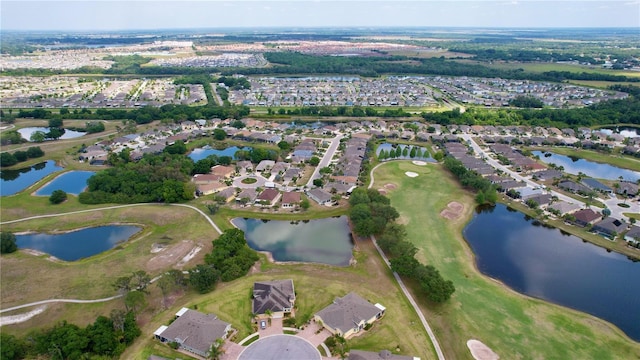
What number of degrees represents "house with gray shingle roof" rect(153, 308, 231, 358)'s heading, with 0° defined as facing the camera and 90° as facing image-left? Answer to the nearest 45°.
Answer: approximately 315°

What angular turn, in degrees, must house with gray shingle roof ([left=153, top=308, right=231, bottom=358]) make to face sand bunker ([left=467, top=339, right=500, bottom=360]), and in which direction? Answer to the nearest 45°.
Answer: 0° — it already faces it

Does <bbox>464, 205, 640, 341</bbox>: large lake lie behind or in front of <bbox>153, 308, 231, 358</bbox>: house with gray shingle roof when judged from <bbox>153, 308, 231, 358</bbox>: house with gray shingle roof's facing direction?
in front

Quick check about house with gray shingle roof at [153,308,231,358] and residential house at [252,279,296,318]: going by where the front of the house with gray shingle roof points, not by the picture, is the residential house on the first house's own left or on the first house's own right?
on the first house's own left

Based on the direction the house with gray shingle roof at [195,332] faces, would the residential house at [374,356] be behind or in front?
in front

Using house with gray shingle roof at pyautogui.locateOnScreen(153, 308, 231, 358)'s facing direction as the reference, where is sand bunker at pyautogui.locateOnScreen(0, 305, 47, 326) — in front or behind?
behind

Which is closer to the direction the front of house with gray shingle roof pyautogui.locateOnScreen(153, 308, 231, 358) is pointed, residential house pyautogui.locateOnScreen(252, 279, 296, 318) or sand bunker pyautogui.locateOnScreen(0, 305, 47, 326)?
the residential house

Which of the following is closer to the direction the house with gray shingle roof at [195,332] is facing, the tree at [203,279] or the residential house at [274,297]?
the residential house

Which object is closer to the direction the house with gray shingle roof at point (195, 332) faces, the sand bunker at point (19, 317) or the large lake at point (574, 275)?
the large lake

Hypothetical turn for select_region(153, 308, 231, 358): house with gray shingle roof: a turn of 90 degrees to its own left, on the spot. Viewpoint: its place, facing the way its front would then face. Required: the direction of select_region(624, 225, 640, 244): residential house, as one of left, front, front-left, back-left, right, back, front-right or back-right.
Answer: front-right

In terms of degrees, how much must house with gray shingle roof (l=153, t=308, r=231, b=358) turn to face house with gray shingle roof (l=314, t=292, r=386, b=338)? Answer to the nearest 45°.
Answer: approximately 45° to its left

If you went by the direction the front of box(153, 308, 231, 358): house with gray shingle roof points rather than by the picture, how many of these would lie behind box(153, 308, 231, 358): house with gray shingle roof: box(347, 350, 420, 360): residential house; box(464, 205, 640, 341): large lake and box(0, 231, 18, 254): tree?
1

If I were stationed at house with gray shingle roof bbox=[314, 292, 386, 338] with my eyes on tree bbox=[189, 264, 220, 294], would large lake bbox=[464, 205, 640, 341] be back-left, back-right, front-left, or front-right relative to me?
back-right

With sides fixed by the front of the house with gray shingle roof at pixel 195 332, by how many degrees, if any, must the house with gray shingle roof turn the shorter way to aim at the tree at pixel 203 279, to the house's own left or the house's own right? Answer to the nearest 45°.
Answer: approximately 135° to the house's own left

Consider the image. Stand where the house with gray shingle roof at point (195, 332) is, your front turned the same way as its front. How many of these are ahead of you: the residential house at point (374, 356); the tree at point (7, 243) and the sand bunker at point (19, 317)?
1
